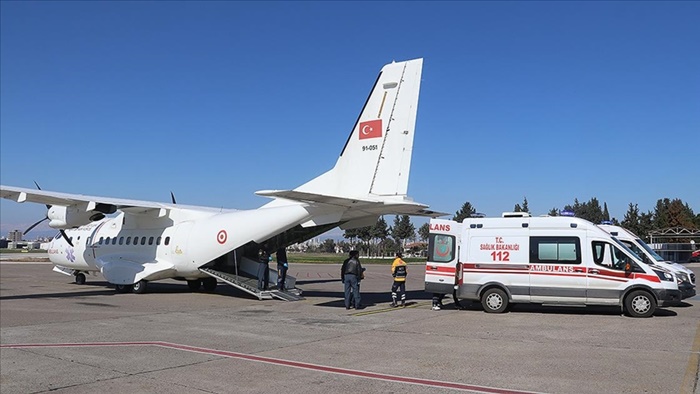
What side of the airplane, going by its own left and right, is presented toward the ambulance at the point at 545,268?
back

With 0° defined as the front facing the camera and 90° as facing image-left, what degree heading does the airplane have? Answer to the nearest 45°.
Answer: approximately 135°

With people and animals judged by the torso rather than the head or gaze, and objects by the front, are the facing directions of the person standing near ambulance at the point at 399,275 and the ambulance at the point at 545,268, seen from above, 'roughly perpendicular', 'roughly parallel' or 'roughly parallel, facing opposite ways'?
roughly perpendicular

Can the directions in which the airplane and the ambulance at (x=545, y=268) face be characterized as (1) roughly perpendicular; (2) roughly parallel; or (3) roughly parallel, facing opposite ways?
roughly parallel, facing opposite ways

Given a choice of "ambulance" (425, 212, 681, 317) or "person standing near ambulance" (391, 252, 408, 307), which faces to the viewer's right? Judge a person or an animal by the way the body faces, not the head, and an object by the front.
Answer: the ambulance

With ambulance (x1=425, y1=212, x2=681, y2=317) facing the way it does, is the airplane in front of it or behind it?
behind

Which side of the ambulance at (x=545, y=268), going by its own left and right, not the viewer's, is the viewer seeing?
right
